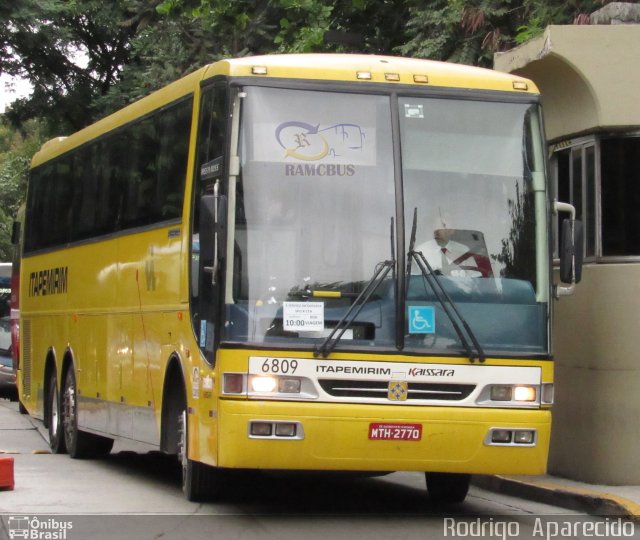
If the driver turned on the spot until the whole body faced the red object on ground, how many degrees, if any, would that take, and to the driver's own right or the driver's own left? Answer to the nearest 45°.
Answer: approximately 90° to the driver's own right

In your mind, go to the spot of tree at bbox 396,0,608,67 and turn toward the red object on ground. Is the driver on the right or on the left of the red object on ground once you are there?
left

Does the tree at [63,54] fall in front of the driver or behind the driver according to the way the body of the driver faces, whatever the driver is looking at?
behind

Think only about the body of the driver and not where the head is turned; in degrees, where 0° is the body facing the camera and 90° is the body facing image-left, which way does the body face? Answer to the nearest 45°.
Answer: approximately 0°

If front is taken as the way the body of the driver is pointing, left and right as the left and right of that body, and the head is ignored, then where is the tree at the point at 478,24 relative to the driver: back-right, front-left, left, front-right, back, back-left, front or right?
back
